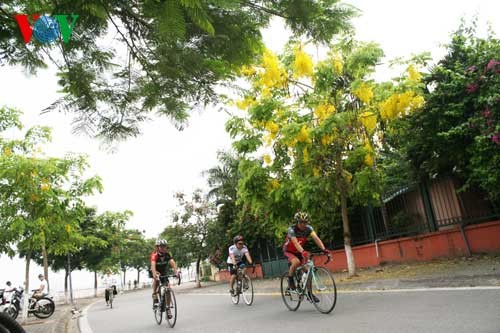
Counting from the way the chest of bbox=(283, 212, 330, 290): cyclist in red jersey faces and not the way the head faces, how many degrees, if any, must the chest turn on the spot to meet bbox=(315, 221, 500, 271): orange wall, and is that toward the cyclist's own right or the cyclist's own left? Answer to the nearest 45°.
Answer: approximately 90° to the cyclist's own left

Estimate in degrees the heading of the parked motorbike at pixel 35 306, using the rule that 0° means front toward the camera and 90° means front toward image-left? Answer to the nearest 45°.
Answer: approximately 90°

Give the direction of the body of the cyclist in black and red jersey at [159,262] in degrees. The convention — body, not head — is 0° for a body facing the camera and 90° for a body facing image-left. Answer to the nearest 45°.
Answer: approximately 315°

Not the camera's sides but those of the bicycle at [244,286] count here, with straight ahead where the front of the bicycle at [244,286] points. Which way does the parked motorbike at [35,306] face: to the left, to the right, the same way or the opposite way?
to the right

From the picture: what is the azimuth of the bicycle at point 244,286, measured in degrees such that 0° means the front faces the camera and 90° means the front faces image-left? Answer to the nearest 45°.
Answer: approximately 315°

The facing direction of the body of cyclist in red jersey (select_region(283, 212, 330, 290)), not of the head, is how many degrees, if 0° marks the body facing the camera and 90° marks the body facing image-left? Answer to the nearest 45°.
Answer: approximately 315°
